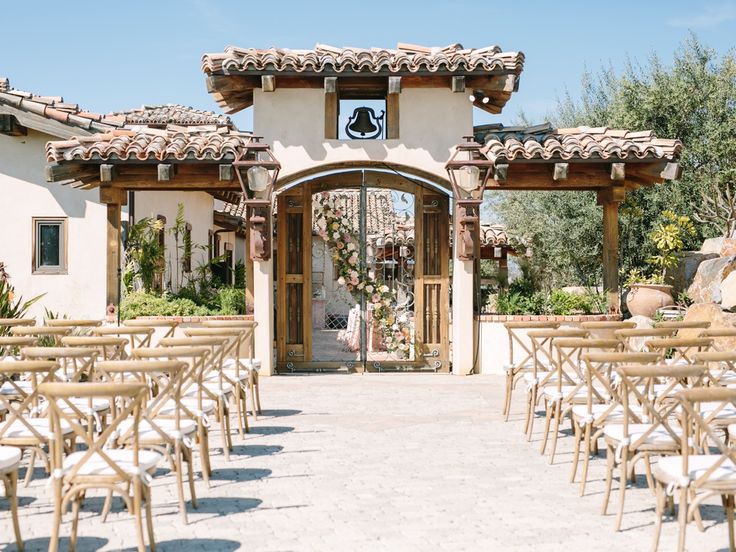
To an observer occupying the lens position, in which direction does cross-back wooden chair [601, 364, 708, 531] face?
facing away from the viewer and to the left of the viewer

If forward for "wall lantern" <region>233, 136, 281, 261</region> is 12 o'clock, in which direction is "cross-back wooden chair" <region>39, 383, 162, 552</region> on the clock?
The cross-back wooden chair is roughly at 12 o'clock from the wall lantern.

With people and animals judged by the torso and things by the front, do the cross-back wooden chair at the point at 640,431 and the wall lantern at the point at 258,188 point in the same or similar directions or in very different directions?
very different directions

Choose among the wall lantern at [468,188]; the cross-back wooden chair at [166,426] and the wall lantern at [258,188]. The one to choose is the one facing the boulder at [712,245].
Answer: the cross-back wooden chair

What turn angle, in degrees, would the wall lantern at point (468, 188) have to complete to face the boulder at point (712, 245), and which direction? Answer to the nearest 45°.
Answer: approximately 135° to its left

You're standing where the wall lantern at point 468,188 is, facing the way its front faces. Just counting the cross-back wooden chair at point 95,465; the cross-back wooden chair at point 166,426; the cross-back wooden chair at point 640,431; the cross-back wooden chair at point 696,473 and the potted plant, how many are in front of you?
4

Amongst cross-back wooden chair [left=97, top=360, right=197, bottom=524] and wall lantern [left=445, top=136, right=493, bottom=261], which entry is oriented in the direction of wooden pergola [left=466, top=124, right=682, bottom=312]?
the cross-back wooden chair

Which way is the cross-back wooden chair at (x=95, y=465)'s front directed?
away from the camera

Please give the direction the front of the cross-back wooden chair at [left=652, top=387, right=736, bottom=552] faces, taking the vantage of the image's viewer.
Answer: facing away from the viewer and to the left of the viewer

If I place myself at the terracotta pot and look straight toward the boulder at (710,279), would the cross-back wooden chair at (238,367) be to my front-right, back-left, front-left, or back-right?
back-right

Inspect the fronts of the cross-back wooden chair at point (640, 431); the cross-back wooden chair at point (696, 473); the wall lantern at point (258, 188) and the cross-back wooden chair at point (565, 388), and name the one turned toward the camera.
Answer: the wall lantern

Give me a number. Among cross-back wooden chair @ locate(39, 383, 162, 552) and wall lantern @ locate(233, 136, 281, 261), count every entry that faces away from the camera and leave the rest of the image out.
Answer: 1
